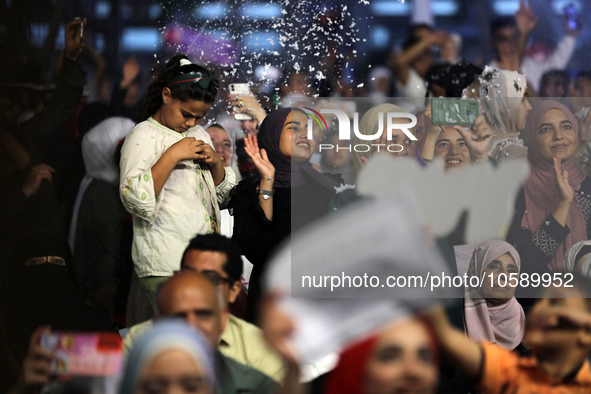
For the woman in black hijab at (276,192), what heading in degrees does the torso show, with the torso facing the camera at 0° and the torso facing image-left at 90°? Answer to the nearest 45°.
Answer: approximately 315°

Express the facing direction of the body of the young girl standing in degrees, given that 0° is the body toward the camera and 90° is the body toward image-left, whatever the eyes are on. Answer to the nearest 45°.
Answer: approximately 315°

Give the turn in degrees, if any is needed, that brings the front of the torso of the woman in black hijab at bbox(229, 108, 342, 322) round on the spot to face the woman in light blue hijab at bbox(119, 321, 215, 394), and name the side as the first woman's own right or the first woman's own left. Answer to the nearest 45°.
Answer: approximately 45° to the first woman's own right
